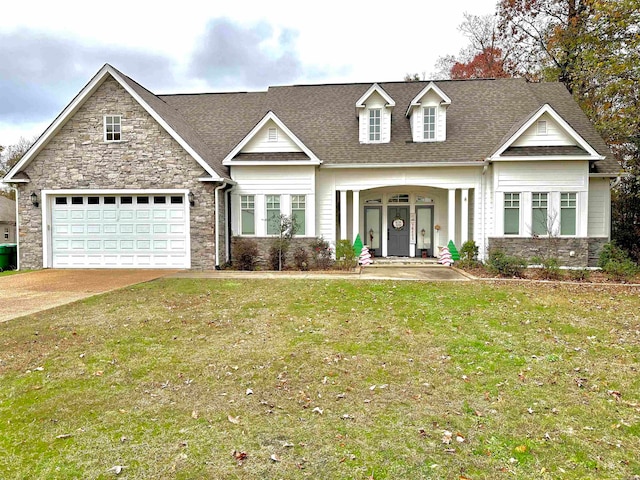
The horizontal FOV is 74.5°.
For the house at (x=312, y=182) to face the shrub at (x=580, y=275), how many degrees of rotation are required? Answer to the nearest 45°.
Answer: approximately 90° to its left

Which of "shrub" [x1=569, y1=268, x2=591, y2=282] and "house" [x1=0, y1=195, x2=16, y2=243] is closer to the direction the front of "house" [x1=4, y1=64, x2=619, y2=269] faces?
the shrub

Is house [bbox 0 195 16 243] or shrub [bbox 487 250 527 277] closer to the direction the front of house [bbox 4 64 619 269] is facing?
the shrub

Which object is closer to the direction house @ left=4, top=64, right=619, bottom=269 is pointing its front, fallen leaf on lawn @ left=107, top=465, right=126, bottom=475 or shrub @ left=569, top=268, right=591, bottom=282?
the fallen leaf on lawn

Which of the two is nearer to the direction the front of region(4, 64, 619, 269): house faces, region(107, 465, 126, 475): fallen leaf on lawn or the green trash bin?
the fallen leaf on lawn

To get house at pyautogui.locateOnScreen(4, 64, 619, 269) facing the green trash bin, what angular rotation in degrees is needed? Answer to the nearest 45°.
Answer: approximately 90° to its right

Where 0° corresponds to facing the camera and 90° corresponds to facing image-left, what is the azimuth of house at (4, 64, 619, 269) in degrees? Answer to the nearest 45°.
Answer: approximately 0°

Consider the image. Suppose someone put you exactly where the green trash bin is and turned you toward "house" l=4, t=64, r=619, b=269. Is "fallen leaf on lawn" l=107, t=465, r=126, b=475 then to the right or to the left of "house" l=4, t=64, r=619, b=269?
right

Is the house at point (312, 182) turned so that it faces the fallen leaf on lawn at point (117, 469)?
yes

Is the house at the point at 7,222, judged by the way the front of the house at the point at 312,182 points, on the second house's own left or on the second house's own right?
on the second house's own right
